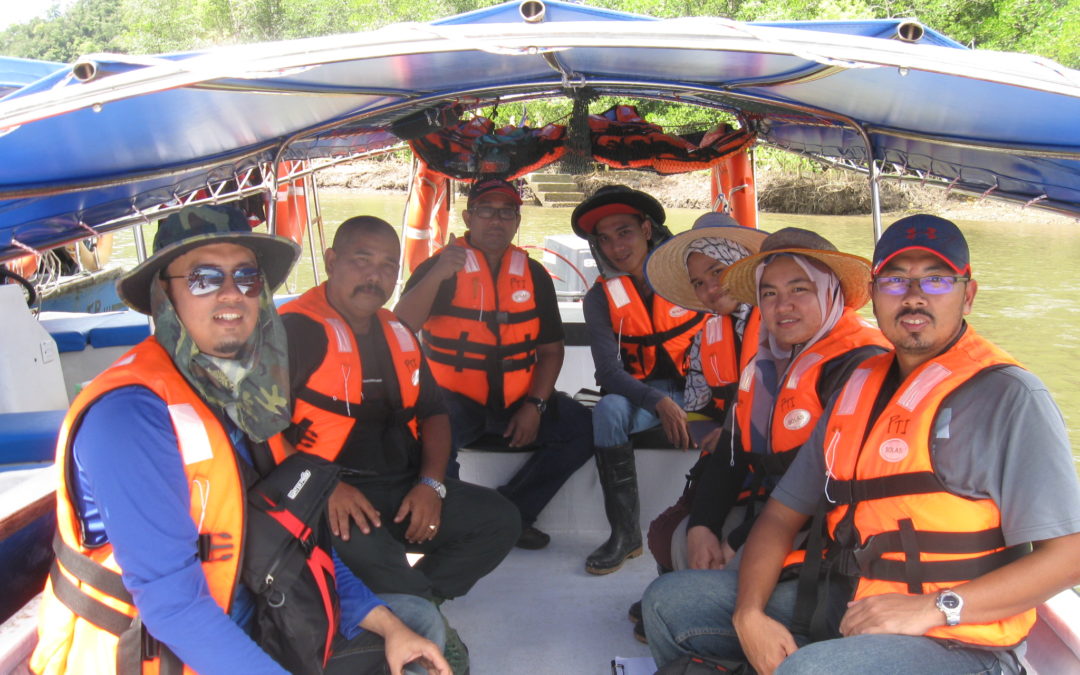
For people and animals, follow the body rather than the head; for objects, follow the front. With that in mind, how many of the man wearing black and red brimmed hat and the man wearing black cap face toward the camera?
2

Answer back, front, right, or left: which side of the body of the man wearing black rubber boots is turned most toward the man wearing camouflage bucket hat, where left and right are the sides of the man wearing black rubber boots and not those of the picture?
front

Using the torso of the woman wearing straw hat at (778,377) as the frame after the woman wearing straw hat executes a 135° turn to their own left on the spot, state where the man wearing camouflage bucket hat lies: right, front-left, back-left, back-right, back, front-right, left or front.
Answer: back-right

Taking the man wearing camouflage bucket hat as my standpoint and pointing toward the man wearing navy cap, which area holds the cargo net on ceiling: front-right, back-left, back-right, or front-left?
front-left

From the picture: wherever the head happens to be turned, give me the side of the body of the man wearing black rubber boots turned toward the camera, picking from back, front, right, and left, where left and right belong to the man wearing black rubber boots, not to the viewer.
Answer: front

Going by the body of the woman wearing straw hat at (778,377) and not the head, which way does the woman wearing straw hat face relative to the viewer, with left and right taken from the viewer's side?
facing the viewer and to the left of the viewer

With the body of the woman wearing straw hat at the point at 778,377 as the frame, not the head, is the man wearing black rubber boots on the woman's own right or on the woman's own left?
on the woman's own right

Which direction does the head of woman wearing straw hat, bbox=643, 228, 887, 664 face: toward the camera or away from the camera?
toward the camera

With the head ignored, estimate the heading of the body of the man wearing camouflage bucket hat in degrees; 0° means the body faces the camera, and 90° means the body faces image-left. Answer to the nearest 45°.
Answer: approximately 315°

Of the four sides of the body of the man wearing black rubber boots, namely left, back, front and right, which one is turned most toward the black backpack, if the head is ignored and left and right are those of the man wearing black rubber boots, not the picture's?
front

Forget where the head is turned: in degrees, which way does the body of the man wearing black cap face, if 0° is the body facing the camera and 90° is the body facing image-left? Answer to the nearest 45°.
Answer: approximately 0°
